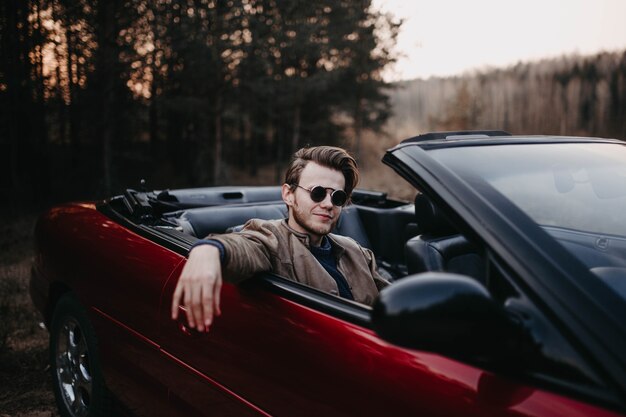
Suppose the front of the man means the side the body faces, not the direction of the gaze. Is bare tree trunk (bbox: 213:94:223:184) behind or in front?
behind

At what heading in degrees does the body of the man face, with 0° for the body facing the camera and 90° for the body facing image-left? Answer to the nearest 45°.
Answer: approximately 315°

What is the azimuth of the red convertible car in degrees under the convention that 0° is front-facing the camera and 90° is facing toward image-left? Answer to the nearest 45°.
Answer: approximately 315°

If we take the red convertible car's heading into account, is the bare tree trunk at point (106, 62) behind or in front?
behind

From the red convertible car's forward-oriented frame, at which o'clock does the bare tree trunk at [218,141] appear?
The bare tree trunk is roughly at 7 o'clock from the red convertible car.

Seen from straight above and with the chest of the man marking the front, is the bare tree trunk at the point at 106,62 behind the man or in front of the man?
behind
